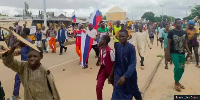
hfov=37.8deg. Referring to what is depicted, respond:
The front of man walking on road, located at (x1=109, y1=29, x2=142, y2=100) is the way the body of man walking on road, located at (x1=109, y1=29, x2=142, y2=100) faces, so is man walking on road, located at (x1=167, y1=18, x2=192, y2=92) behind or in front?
behind

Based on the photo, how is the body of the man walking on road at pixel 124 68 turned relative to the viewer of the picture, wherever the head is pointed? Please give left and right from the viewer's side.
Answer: facing the viewer and to the left of the viewer
